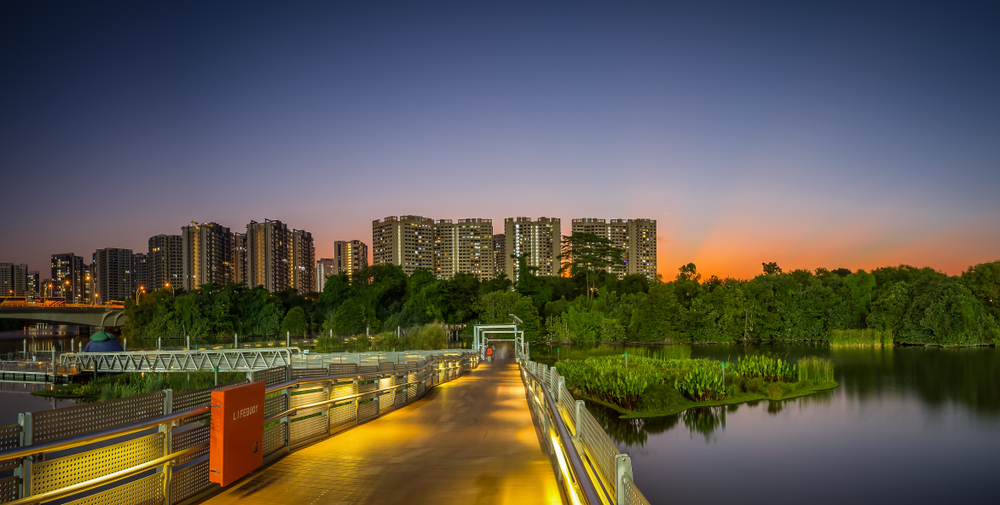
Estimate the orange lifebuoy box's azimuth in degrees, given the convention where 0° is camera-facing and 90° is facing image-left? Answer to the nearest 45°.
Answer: approximately 315°

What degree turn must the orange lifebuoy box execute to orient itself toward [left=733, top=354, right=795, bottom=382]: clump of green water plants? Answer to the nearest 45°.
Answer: approximately 90° to its left

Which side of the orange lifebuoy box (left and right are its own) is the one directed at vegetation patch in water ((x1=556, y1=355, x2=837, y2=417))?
left

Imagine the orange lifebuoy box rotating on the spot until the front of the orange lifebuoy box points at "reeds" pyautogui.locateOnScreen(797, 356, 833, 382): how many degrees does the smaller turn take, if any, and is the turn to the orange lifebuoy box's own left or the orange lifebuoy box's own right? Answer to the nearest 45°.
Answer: approximately 90° to the orange lifebuoy box's own left

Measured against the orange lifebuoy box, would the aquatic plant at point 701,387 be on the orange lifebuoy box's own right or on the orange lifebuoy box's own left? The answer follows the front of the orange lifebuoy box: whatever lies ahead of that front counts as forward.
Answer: on the orange lifebuoy box's own left
